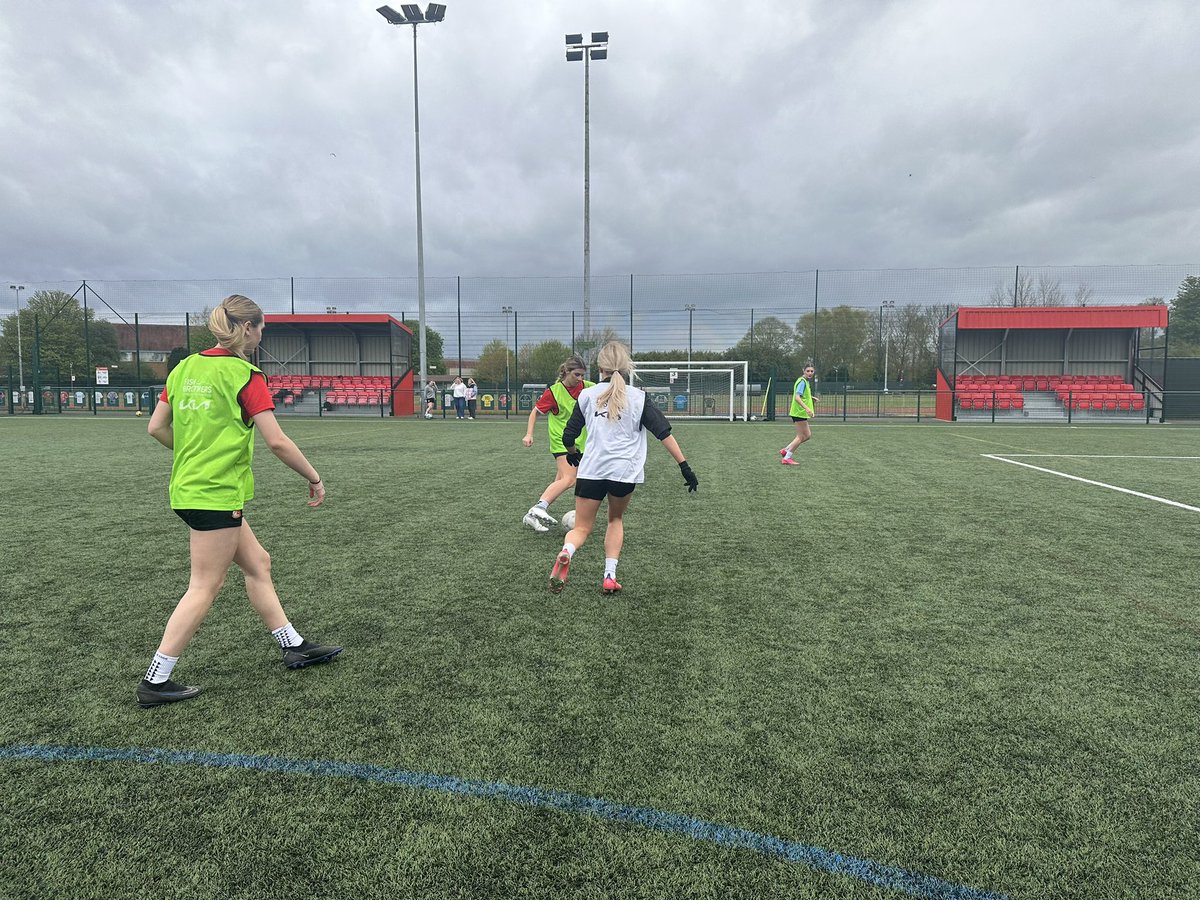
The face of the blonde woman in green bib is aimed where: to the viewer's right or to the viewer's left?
to the viewer's right

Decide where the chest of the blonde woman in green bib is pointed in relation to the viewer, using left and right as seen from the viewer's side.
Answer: facing away from the viewer and to the right of the viewer

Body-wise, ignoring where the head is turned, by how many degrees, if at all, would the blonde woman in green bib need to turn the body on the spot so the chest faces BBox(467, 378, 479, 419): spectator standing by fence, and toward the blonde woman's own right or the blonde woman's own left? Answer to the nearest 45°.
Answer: approximately 45° to the blonde woman's own left

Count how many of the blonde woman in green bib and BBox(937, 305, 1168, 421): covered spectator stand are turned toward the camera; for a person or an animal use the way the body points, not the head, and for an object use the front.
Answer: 1

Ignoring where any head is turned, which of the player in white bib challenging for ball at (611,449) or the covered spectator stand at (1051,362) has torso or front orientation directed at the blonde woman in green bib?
the covered spectator stand

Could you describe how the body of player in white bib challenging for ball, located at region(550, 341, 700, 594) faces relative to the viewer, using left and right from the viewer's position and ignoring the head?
facing away from the viewer

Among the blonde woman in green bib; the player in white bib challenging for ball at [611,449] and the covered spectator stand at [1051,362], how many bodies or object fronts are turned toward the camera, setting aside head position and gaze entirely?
1

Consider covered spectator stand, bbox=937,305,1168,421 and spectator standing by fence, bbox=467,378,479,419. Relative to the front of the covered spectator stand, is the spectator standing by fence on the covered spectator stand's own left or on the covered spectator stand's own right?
on the covered spectator stand's own right

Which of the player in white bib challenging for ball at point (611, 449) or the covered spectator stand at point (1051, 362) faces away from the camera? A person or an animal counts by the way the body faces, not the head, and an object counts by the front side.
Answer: the player in white bib challenging for ball

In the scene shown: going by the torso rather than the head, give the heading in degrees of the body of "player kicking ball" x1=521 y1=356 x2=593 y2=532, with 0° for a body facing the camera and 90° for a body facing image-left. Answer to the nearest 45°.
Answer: approximately 315°

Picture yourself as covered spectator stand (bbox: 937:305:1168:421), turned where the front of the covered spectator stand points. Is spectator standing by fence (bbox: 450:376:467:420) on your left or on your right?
on your right
